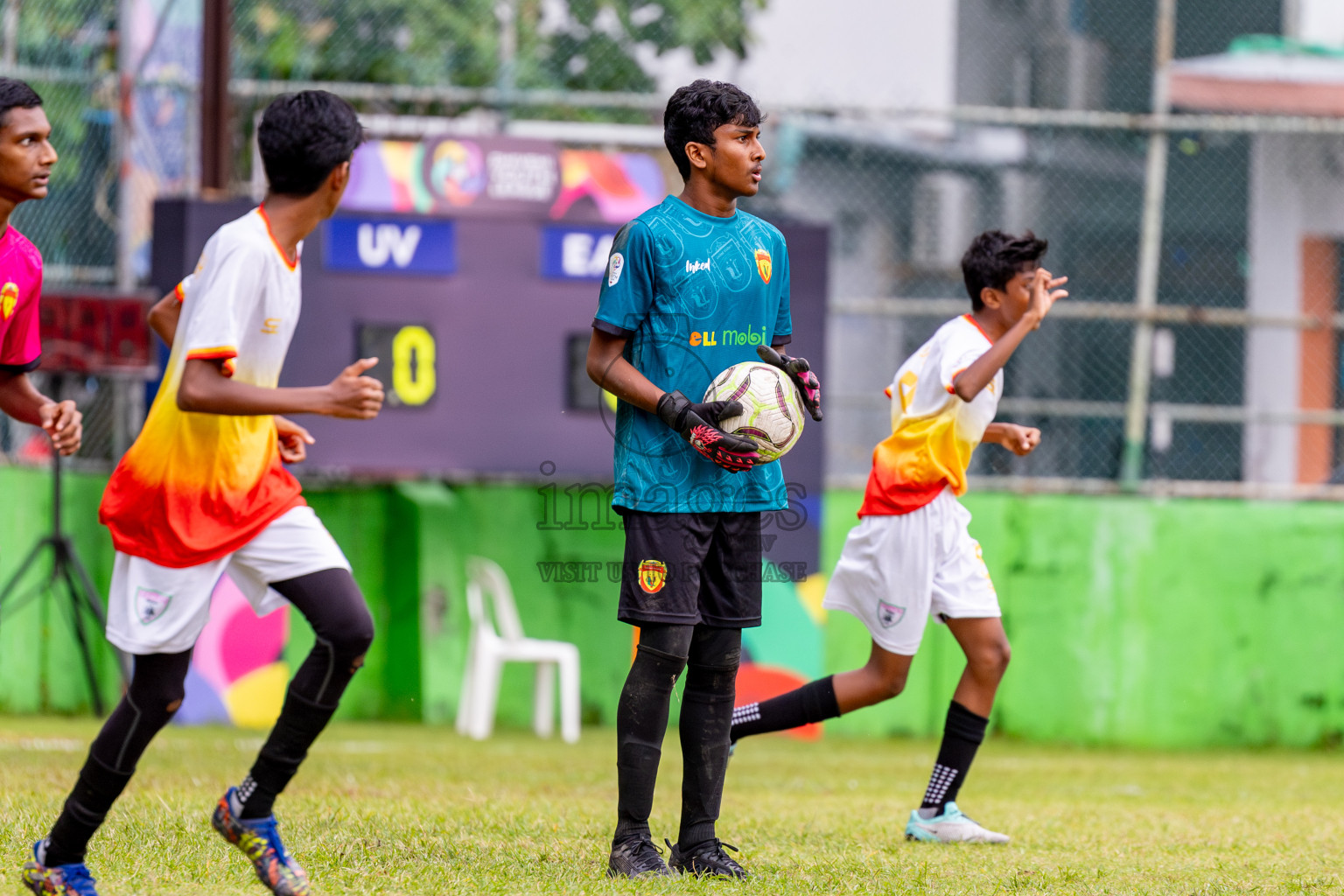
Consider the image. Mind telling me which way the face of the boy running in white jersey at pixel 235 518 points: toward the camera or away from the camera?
away from the camera

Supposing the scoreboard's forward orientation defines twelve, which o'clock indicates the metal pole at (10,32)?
The metal pole is roughly at 4 o'clock from the scoreboard.

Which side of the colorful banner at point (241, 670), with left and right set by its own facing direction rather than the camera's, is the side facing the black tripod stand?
right

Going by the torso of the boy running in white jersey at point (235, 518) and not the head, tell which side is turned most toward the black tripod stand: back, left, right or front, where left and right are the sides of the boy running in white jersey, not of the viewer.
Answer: left

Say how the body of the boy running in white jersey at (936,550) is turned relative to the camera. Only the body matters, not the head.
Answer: to the viewer's right

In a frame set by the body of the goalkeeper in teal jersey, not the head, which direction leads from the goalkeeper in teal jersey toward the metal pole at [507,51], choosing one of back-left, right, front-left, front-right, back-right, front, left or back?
back-left

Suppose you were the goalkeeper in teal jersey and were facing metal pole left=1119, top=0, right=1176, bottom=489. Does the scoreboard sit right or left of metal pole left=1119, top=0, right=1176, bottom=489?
left

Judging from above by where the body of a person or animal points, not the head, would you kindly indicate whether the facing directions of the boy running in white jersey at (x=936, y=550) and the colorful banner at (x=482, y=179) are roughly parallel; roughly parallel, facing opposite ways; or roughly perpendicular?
roughly perpendicular

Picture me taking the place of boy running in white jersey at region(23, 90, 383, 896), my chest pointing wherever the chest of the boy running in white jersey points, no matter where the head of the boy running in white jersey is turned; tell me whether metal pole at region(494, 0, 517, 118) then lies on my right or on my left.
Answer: on my left
